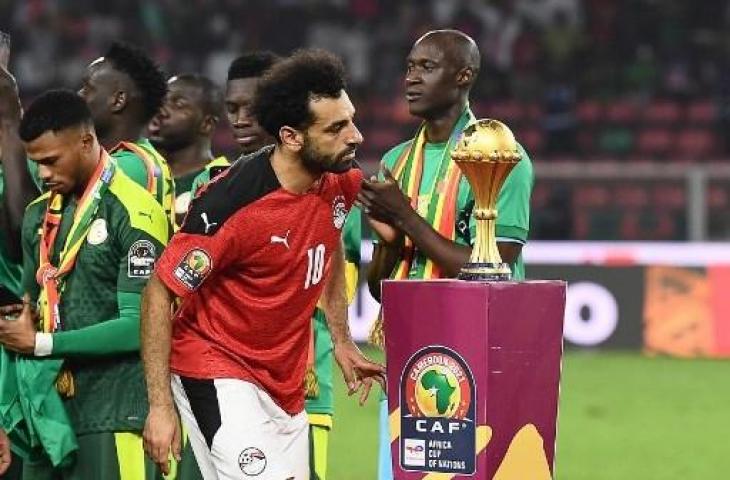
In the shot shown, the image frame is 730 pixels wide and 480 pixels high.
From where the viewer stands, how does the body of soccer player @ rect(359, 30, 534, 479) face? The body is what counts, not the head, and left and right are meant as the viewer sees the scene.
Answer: facing the viewer and to the left of the viewer

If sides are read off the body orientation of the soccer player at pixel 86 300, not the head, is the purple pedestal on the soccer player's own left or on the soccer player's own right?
on the soccer player's own left

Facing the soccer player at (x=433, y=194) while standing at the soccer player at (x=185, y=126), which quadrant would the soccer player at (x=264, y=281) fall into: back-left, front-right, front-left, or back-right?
front-right

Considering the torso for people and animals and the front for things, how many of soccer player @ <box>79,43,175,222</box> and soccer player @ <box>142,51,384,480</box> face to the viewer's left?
1

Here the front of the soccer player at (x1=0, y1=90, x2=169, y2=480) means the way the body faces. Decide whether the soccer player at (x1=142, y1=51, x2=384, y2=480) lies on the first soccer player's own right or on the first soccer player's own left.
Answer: on the first soccer player's own left

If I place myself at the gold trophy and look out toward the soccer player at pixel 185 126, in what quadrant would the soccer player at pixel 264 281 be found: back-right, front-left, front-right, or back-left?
front-left

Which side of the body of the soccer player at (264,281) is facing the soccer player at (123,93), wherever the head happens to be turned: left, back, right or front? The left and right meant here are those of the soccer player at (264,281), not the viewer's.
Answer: back
